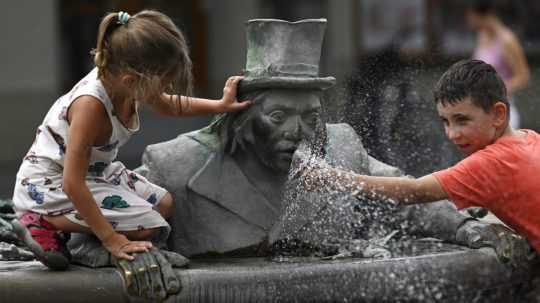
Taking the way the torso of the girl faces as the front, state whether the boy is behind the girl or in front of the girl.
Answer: in front

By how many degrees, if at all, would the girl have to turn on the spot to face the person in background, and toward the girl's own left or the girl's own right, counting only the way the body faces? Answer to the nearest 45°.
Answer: approximately 45° to the girl's own left

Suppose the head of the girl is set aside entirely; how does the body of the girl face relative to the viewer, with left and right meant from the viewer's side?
facing to the right of the viewer

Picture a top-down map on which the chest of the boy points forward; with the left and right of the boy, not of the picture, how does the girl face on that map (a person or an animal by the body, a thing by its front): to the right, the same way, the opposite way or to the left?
the opposite way

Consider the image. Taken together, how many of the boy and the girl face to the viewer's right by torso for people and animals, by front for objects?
1

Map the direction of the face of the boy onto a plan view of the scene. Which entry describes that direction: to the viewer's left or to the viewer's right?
to the viewer's left

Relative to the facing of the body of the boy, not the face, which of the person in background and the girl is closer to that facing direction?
the girl

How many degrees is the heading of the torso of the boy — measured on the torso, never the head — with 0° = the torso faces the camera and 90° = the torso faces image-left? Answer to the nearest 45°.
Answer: approximately 90°

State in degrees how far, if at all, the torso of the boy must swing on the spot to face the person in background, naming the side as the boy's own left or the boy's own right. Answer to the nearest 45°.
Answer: approximately 90° to the boy's own right

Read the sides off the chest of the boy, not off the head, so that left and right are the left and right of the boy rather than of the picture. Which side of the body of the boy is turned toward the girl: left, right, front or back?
front
